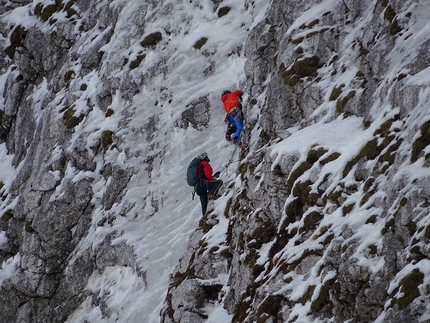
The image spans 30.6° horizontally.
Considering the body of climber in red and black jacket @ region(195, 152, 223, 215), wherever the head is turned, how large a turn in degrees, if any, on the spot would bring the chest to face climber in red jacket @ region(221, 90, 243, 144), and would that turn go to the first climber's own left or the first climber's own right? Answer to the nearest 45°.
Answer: approximately 45° to the first climber's own left

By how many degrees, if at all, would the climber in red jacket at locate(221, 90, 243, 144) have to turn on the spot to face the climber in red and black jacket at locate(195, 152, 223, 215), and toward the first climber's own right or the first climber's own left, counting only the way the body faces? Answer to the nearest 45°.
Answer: approximately 135° to the first climber's own left

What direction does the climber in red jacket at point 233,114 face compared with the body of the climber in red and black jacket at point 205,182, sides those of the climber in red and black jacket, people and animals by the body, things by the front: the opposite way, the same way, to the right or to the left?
to the left

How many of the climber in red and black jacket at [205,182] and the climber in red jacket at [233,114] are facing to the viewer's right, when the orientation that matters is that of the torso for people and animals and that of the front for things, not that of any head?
1

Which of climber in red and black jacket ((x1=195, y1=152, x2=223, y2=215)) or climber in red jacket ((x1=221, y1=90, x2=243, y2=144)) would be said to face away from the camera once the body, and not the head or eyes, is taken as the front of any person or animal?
the climber in red jacket

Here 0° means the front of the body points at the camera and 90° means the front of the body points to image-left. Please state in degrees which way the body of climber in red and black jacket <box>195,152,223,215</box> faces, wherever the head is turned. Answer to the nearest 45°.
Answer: approximately 270°

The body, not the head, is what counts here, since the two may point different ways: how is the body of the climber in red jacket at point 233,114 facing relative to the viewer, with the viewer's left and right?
facing away from the viewer
